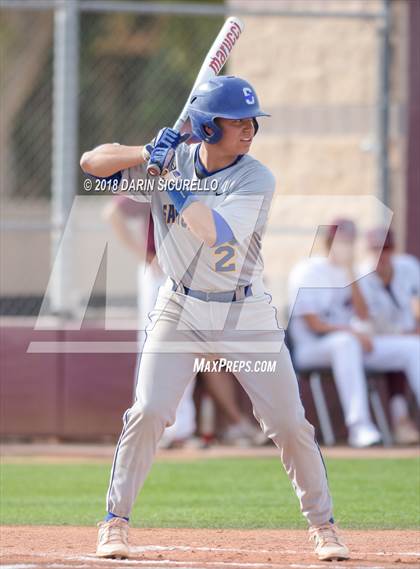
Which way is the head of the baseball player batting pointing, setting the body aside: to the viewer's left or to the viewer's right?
to the viewer's right

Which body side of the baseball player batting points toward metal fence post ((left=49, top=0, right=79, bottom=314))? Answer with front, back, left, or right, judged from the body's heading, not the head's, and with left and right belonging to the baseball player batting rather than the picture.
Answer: back

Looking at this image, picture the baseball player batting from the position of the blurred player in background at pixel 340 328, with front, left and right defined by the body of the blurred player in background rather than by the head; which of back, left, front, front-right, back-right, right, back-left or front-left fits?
front-right

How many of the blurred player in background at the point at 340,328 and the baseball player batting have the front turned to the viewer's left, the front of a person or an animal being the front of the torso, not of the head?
0

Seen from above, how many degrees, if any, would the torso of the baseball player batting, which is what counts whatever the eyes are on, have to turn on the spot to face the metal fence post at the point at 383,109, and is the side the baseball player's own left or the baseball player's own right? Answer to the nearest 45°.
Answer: approximately 180°

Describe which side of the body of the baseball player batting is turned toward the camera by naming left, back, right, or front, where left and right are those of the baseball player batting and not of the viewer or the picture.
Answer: front
